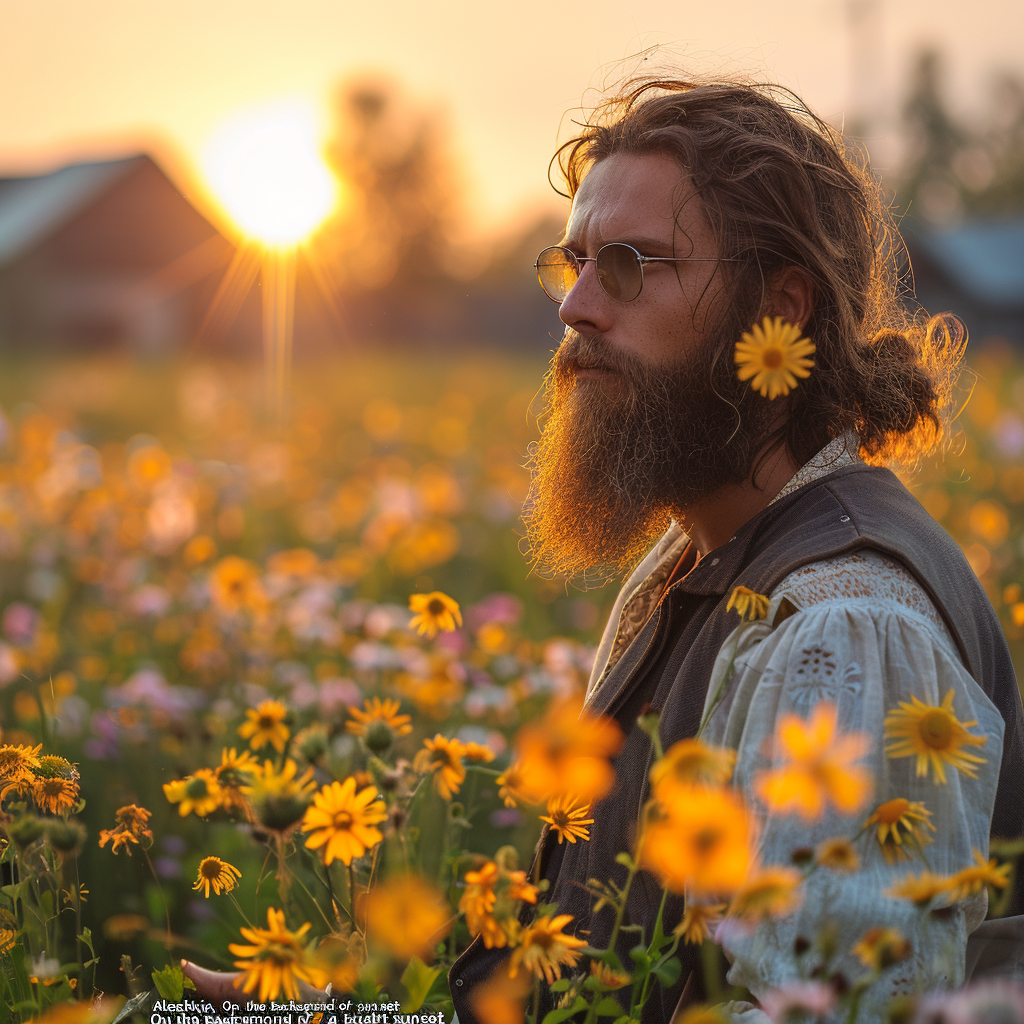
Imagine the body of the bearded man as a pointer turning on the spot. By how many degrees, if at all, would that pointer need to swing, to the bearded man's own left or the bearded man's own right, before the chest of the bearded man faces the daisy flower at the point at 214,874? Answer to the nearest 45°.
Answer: approximately 45° to the bearded man's own left

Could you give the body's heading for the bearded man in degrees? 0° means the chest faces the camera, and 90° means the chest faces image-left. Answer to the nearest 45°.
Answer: approximately 90°

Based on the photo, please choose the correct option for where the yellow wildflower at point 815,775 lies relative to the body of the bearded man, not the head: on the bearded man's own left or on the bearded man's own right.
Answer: on the bearded man's own left

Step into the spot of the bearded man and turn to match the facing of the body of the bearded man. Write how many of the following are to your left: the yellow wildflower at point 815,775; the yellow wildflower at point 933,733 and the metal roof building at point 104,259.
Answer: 2

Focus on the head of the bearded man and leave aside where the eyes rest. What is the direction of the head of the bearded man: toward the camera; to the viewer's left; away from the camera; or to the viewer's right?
to the viewer's left
